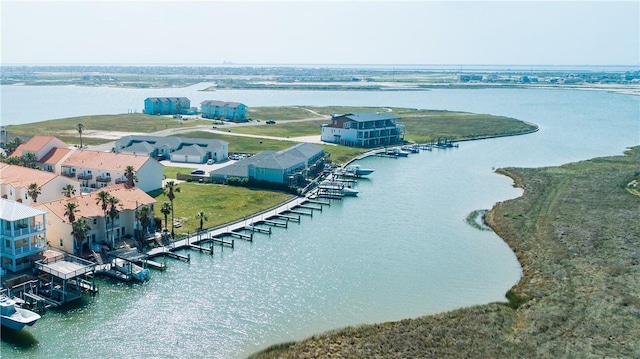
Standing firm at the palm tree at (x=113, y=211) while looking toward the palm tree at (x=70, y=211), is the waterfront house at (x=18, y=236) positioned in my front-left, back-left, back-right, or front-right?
front-left

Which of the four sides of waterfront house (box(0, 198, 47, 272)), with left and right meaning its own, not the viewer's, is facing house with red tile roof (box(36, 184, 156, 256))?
left

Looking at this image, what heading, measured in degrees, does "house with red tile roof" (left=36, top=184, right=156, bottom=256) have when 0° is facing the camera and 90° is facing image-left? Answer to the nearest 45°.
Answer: approximately 315°

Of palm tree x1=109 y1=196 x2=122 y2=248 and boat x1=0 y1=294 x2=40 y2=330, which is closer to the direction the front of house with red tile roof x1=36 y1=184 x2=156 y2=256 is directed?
the palm tree

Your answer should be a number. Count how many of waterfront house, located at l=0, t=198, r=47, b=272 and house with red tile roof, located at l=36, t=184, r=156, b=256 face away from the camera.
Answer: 0

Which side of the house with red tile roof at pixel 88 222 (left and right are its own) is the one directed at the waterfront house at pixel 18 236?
right

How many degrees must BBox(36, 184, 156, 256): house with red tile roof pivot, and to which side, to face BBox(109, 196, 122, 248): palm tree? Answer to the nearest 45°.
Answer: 0° — it already faces it

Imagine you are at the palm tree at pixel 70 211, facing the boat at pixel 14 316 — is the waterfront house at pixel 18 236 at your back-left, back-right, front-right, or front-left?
front-right

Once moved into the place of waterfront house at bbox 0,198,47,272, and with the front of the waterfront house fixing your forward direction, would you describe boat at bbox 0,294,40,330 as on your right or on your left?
on your right

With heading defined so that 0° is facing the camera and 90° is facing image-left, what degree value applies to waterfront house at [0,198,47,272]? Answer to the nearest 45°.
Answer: approximately 315°

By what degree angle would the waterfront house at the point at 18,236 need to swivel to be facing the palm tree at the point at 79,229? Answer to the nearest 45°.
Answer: approximately 45° to its left

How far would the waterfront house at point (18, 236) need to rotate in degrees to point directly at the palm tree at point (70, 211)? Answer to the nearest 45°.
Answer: approximately 90° to its left

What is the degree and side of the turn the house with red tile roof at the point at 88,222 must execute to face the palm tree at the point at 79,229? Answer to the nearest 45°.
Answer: approximately 45° to its right

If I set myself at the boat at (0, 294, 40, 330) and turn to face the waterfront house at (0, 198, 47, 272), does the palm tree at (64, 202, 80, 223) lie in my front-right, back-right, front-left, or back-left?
front-right

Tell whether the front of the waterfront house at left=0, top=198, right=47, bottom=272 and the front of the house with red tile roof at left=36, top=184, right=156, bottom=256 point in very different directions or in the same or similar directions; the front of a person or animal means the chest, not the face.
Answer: same or similar directions
